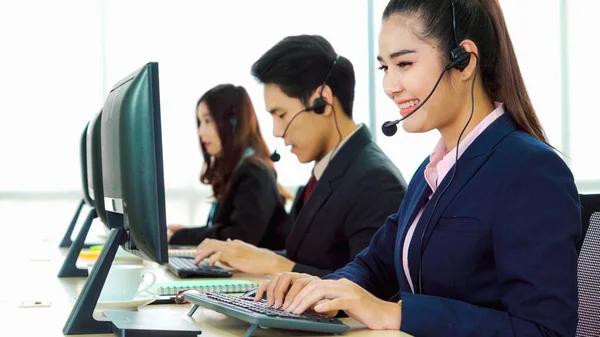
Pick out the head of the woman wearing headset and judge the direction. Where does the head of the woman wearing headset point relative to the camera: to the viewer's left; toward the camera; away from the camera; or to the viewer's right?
to the viewer's left

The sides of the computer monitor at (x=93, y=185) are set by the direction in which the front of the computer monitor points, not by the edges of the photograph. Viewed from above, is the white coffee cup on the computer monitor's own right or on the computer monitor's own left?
on the computer monitor's own right

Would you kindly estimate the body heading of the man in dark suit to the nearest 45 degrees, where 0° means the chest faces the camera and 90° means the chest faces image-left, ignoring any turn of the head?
approximately 90°

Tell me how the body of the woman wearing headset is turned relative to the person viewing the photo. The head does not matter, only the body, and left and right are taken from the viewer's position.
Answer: facing to the left of the viewer

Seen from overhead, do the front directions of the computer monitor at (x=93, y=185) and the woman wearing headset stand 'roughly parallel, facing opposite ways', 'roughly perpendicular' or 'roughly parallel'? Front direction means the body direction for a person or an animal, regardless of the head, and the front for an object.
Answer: roughly parallel, facing opposite ways

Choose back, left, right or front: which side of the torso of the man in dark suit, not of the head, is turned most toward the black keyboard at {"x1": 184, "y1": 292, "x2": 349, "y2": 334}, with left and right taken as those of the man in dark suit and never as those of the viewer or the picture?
left

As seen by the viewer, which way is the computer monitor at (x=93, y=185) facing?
to the viewer's right

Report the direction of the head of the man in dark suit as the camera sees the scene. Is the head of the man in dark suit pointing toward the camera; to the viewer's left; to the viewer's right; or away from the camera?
to the viewer's left

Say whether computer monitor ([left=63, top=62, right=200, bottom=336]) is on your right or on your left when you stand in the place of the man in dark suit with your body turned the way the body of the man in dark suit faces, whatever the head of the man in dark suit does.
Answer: on your left

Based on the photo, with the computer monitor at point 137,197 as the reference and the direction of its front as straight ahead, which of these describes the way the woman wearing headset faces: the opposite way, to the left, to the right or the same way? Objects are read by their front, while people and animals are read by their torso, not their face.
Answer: the opposite way
